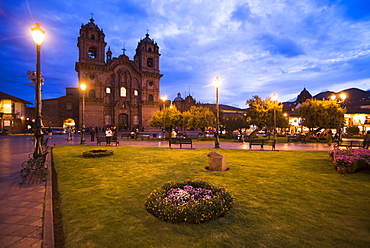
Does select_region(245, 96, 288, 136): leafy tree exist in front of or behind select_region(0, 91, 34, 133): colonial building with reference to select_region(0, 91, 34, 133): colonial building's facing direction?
in front

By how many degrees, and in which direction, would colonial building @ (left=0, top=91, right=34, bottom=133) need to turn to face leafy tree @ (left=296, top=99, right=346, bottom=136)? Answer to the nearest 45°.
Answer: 0° — it already faces it

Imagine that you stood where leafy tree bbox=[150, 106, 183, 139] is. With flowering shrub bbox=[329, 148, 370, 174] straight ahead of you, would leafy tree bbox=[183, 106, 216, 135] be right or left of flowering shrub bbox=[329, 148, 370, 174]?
left

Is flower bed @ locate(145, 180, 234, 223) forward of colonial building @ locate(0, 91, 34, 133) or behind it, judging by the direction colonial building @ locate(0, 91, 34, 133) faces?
forward

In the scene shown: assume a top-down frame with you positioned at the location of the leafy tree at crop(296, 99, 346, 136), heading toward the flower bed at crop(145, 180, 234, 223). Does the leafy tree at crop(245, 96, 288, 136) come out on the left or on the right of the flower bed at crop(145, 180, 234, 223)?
right

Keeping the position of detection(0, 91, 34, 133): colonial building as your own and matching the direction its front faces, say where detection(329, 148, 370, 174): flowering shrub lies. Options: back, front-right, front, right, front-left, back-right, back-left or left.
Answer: front-right

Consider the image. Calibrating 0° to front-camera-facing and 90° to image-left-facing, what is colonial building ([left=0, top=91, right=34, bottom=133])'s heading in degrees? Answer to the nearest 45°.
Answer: approximately 315°
